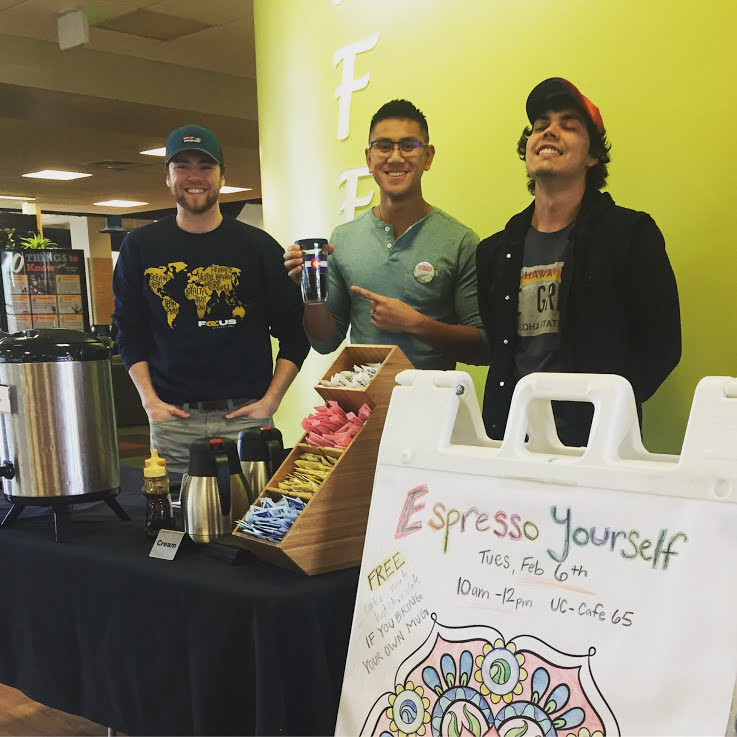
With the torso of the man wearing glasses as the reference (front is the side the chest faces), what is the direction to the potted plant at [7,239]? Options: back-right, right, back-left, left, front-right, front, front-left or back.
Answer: right

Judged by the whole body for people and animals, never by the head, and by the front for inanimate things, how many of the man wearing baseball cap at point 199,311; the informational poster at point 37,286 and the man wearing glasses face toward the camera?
3

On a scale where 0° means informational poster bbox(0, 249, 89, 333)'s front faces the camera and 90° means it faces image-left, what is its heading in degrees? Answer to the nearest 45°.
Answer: approximately 0°

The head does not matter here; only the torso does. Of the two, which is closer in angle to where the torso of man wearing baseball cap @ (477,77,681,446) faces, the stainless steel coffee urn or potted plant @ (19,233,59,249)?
the stainless steel coffee urn

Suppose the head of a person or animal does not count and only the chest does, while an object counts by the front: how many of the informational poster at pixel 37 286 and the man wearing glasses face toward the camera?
2

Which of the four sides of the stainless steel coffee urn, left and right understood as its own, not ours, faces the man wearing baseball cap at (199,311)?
back

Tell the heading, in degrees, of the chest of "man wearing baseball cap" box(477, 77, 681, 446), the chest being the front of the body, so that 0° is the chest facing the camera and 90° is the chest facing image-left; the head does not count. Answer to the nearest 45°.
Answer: approximately 45°

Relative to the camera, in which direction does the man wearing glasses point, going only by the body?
toward the camera

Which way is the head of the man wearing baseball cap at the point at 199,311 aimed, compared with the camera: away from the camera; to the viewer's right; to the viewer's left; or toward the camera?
toward the camera

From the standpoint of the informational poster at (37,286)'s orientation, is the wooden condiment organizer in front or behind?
in front

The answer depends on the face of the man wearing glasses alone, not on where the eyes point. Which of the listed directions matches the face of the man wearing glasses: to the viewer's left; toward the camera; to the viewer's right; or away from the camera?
toward the camera

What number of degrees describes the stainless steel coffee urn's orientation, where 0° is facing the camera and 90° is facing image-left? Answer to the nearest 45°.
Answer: approximately 45°

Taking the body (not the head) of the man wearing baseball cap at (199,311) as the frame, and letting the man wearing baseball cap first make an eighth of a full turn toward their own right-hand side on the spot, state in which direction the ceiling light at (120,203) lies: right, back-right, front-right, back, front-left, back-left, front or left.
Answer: back-right

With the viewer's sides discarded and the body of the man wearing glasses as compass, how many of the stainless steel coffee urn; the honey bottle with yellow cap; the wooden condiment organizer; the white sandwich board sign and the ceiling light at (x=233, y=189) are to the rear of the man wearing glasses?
1

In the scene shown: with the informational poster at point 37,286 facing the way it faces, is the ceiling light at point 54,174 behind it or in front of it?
behind

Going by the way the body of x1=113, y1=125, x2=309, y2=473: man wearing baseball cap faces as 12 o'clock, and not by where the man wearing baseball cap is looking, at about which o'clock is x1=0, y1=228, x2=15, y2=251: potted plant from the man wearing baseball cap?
The potted plant is roughly at 4 o'clock from the man wearing baseball cap.

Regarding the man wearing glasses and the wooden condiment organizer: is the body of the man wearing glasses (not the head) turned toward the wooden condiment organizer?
yes

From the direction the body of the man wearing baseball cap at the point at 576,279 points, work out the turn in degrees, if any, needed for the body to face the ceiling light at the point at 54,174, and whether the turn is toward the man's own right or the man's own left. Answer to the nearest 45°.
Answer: approximately 90° to the man's own right
